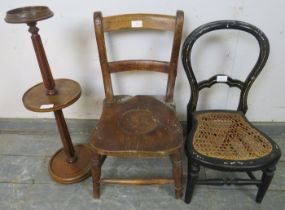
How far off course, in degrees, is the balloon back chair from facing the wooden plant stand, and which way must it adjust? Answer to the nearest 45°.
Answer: approximately 90° to its right

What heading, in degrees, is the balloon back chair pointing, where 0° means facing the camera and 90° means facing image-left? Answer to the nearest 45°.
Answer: approximately 0°

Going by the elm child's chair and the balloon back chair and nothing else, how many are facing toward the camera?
2
